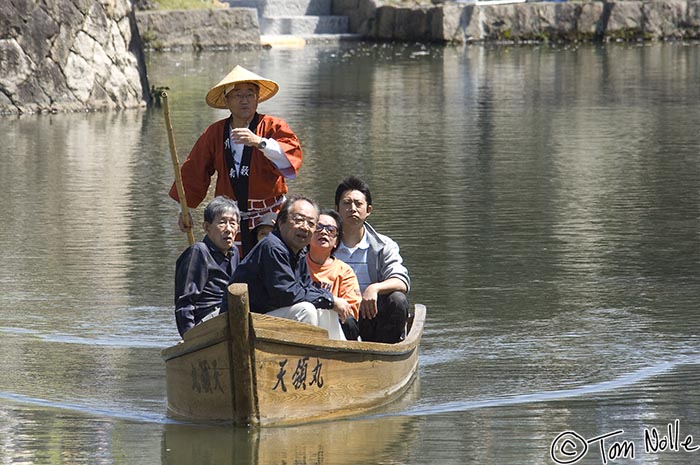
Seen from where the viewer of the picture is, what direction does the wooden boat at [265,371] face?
facing the viewer and to the left of the viewer

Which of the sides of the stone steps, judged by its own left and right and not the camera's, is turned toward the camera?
front

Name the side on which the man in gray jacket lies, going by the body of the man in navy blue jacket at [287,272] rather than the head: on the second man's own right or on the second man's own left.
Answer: on the second man's own left

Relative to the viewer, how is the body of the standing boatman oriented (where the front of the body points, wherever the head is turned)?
toward the camera

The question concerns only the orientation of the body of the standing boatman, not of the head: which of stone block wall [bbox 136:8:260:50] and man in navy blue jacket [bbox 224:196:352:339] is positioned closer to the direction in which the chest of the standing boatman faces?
the man in navy blue jacket

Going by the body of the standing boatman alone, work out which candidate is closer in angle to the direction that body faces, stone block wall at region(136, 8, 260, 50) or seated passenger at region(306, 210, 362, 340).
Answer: the seated passenger

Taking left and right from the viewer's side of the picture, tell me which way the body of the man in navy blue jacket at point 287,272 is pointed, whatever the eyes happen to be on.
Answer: facing the viewer and to the right of the viewer

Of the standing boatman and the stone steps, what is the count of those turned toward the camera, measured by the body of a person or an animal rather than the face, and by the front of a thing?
2

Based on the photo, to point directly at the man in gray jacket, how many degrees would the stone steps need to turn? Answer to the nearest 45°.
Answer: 0° — it already faces them

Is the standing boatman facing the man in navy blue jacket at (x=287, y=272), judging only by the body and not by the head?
yes
